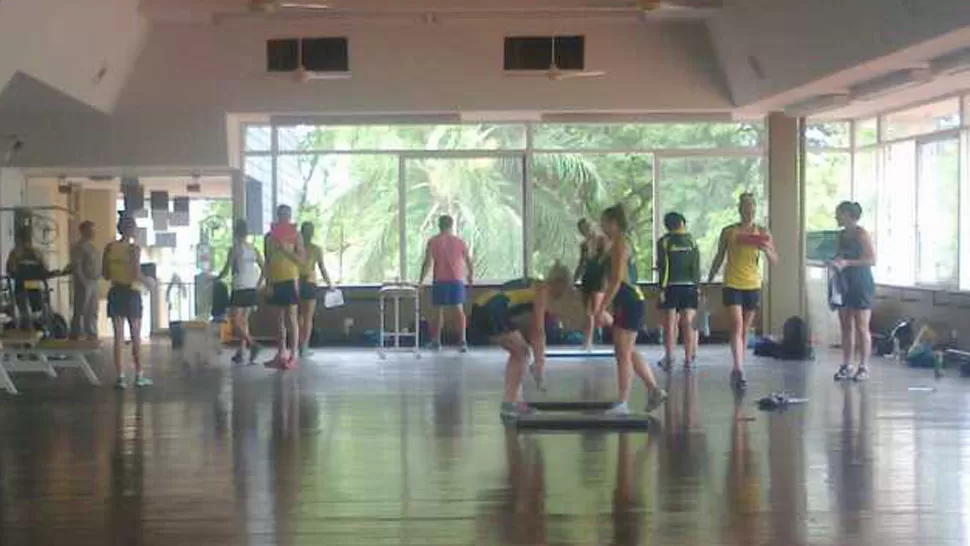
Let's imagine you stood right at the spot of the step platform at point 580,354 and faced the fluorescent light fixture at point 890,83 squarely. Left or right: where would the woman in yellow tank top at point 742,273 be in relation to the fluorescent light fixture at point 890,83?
right

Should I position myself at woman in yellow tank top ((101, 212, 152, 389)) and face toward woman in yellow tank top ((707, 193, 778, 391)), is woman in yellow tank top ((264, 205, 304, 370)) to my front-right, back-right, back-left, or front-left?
front-left

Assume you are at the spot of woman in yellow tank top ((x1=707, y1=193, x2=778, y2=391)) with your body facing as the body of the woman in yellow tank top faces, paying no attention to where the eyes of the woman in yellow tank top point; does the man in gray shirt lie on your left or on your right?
on your right

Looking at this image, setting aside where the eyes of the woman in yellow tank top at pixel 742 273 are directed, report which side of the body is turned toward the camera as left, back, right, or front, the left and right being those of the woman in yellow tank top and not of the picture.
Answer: front

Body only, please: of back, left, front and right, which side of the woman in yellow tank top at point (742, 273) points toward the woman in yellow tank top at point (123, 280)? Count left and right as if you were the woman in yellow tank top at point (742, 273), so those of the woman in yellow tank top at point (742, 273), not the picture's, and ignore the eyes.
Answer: right

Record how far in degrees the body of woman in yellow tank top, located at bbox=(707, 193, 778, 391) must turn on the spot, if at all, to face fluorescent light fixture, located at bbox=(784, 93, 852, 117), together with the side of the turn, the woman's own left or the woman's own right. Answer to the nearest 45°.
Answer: approximately 180°
